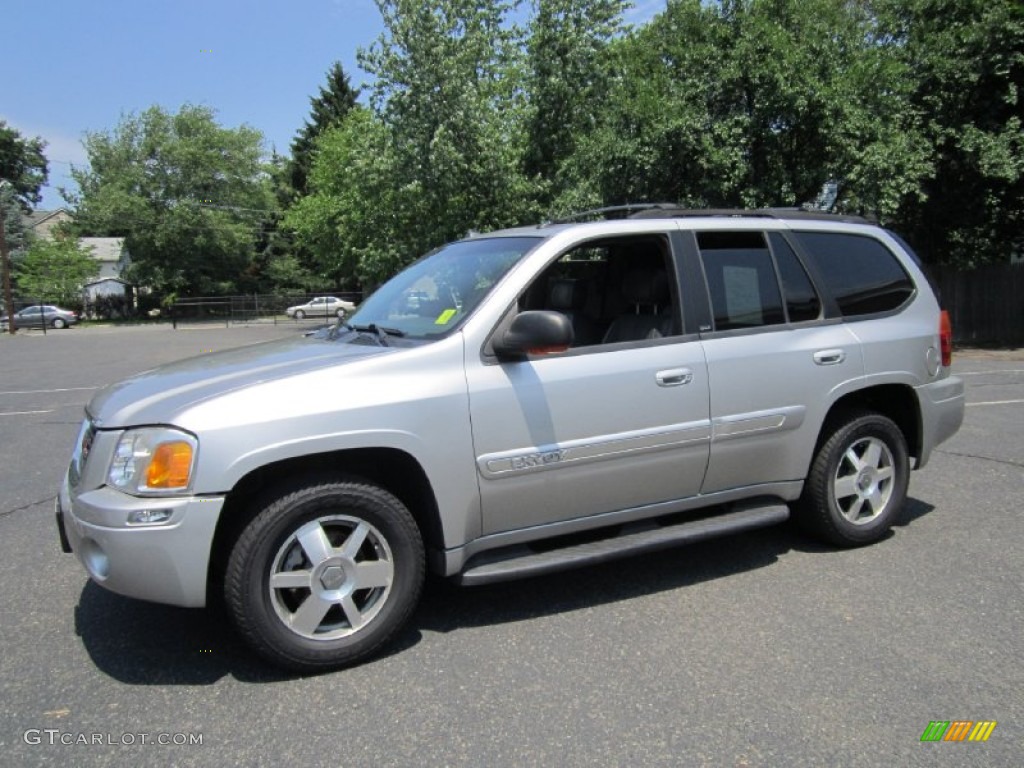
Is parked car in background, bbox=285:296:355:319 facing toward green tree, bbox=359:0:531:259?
no

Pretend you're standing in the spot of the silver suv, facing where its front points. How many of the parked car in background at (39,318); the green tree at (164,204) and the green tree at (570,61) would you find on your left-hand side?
0

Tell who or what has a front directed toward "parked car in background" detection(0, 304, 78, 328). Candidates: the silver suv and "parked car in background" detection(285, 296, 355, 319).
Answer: "parked car in background" detection(285, 296, 355, 319)

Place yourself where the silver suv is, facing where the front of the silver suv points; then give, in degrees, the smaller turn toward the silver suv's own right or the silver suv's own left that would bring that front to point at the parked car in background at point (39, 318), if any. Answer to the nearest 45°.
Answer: approximately 90° to the silver suv's own right

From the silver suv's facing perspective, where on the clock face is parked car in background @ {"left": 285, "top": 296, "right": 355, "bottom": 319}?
The parked car in background is roughly at 4 o'clock from the silver suv.

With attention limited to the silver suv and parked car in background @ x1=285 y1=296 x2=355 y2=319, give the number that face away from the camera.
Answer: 0

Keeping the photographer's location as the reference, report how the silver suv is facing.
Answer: facing the viewer and to the left of the viewer

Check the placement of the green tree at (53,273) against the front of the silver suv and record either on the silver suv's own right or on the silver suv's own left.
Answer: on the silver suv's own right

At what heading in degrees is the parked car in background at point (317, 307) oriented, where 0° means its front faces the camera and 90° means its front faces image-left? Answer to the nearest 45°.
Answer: approximately 90°

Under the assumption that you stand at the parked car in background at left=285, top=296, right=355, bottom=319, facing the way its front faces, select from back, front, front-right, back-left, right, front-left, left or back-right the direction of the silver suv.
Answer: left

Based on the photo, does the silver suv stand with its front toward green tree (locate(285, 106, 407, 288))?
no

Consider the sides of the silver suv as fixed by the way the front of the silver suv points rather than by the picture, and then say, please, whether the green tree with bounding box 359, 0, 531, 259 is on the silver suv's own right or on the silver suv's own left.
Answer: on the silver suv's own right

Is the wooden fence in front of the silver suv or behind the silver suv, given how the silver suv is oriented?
behind

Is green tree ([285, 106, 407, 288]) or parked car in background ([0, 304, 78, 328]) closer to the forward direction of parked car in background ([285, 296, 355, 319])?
the parked car in background
